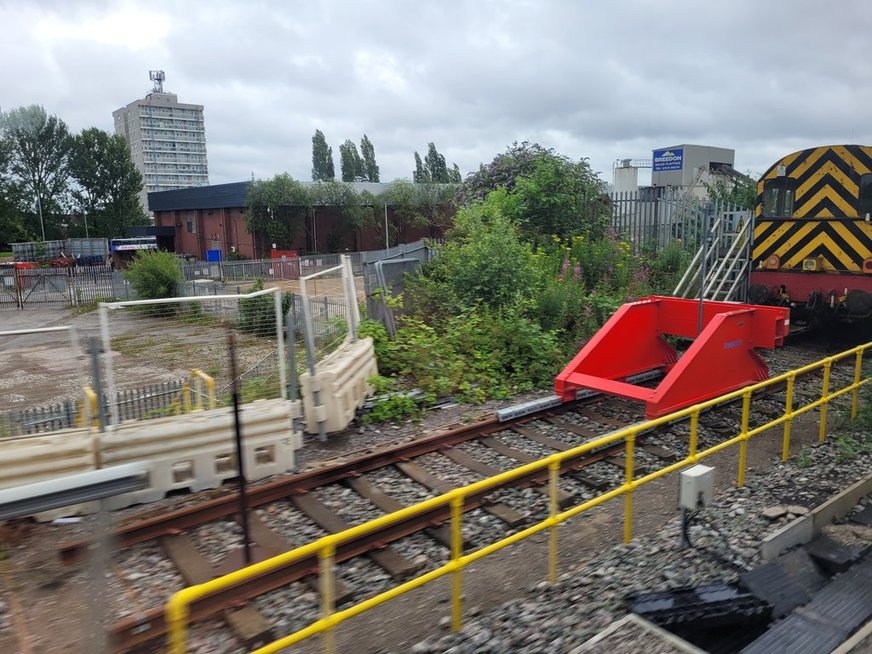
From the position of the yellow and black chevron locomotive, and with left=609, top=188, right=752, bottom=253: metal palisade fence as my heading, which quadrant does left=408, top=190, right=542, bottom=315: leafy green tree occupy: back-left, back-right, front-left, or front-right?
front-left

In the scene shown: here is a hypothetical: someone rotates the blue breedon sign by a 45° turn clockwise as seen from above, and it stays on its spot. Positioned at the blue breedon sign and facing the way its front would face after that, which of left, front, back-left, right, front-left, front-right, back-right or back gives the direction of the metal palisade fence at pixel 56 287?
front

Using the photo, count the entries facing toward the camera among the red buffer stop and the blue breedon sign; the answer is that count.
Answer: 1

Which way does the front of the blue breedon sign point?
toward the camera

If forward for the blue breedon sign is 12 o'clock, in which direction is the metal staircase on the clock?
The metal staircase is roughly at 12 o'clock from the blue breedon sign.

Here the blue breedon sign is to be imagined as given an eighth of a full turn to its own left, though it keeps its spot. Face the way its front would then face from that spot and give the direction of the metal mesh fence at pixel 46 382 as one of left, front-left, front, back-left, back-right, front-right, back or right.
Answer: front-right

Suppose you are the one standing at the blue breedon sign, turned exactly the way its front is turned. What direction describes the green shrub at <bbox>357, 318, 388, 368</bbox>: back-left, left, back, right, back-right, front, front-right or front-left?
front

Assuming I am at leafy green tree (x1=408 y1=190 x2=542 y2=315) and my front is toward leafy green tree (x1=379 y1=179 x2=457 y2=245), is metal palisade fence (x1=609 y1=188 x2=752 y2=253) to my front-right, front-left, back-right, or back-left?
front-right

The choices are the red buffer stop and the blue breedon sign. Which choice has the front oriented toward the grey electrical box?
the blue breedon sign
